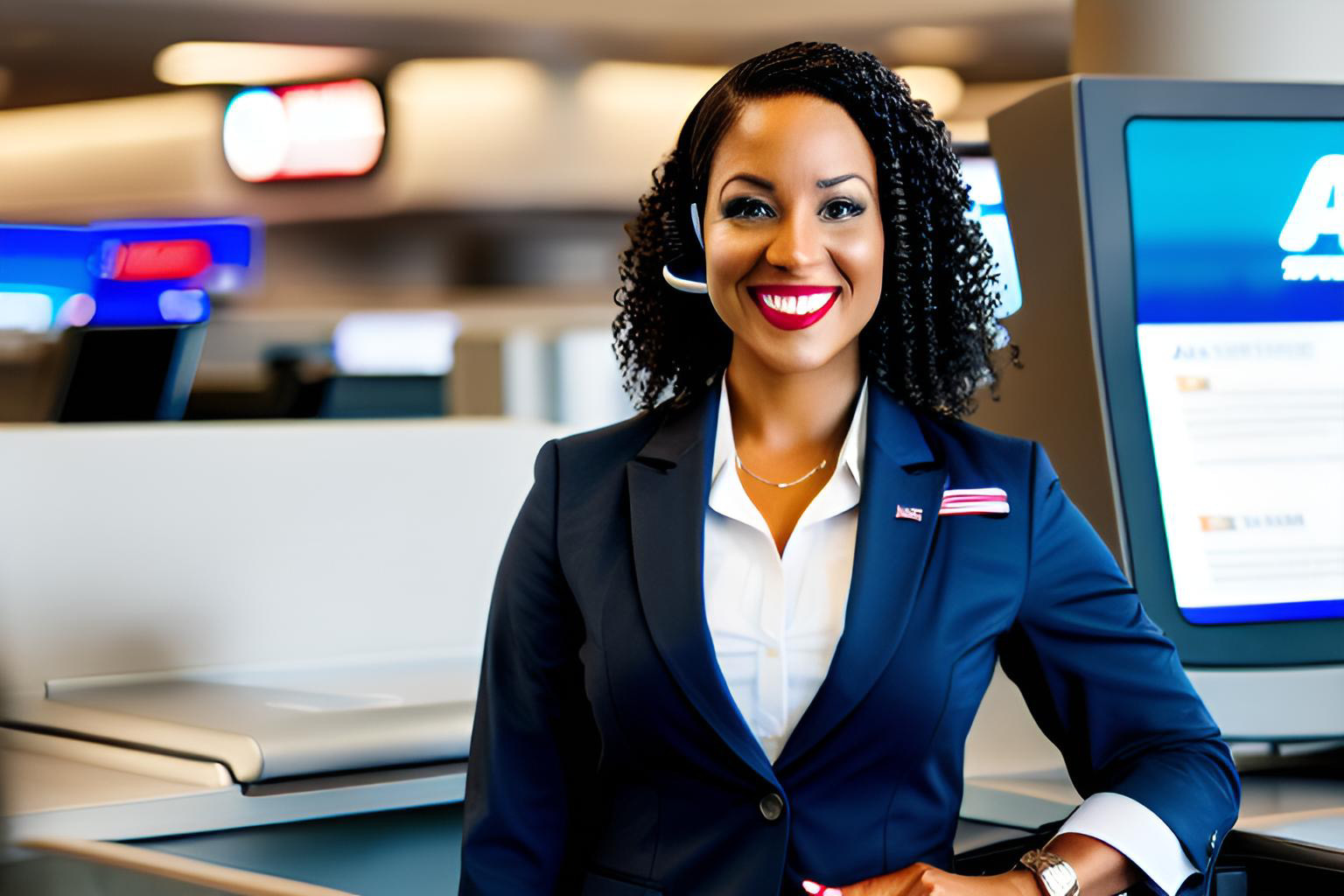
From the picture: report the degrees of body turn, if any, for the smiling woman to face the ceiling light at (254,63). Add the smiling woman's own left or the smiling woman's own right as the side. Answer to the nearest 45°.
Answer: approximately 135° to the smiling woman's own right

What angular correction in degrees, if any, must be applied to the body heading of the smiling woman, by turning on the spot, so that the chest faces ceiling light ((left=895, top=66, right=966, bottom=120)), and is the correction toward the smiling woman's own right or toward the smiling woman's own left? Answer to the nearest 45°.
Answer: approximately 180°

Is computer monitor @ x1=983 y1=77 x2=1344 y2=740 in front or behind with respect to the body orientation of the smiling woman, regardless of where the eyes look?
behind

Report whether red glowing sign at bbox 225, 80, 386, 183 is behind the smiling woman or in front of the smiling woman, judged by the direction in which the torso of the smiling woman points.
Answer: behind

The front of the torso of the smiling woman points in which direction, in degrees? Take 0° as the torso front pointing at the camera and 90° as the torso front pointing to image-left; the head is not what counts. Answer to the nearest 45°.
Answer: approximately 0°
